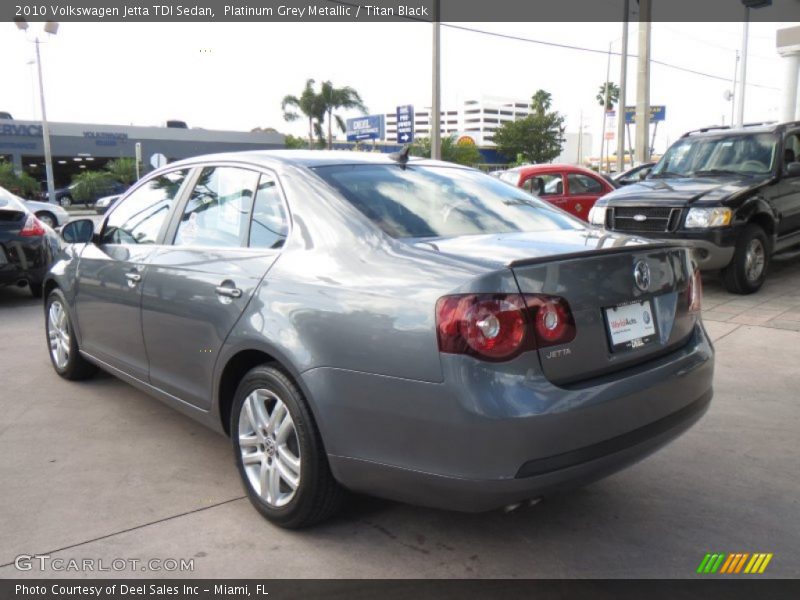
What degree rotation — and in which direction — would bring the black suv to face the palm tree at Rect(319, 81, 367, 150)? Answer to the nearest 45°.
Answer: approximately 90° to its right

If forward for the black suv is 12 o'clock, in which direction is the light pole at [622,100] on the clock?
The light pole is roughly at 4 o'clock from the black suv.

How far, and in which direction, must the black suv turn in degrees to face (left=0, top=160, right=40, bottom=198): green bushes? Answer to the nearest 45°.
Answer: approximately 90° to its right

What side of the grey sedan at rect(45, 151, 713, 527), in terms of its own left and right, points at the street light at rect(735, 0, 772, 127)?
right

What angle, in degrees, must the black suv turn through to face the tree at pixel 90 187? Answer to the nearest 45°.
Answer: approximately 90° to its right

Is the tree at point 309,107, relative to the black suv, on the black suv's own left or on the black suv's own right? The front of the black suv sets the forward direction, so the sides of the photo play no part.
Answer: on the black suv's own right

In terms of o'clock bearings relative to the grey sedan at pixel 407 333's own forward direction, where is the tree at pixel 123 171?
The tree is roughly at 1 o'clock from the grey sedan.

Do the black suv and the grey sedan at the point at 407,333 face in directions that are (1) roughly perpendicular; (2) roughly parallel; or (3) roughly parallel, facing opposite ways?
roughly perpendicular

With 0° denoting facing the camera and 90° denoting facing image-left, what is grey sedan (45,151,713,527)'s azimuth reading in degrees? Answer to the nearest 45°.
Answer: approximately 135°

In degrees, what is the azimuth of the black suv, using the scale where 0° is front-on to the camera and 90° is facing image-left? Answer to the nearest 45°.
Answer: approximately 45°

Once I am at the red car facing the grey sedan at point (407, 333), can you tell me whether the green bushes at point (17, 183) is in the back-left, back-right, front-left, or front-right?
back-right
